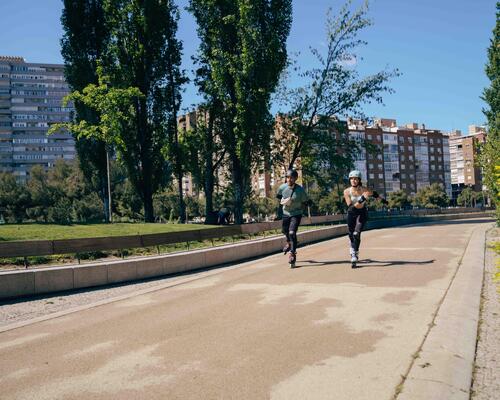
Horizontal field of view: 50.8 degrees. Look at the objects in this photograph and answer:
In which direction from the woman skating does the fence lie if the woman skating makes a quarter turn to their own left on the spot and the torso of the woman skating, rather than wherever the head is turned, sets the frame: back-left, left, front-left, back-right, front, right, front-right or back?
back

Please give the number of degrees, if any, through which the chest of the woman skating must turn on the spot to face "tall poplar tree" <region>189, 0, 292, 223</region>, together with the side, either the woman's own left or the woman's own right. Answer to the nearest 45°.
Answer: approximately 180°

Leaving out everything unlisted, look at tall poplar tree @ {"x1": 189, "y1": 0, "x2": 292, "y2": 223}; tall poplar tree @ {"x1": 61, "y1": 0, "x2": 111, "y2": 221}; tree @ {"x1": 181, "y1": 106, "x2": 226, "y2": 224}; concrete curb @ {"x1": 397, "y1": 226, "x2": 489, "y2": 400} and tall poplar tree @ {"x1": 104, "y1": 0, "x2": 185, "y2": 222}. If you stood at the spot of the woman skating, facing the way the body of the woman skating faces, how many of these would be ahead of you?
1

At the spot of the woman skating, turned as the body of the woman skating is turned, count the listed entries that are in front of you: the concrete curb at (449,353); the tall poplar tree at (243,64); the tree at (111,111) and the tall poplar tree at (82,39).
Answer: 1

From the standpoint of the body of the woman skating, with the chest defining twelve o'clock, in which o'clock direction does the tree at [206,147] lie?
The tree is roughly at 5 o'clock from the woman skating.

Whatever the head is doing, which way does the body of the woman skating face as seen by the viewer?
toward the camera

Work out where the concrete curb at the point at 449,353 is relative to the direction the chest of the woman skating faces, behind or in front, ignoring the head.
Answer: in front

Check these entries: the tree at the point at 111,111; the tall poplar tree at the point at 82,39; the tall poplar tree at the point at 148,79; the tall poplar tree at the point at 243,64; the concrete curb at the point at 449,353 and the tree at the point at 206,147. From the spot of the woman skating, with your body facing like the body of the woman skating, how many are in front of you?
1

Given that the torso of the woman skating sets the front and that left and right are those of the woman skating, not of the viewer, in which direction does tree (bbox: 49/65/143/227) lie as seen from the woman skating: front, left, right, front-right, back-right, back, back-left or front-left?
back-right

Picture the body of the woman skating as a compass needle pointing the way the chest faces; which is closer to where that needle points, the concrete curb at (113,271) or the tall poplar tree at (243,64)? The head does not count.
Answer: the concrete curb

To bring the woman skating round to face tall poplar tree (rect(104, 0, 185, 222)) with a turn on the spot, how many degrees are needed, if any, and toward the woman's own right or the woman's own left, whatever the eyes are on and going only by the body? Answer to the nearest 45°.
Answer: approximately 135° to the woman's own right
